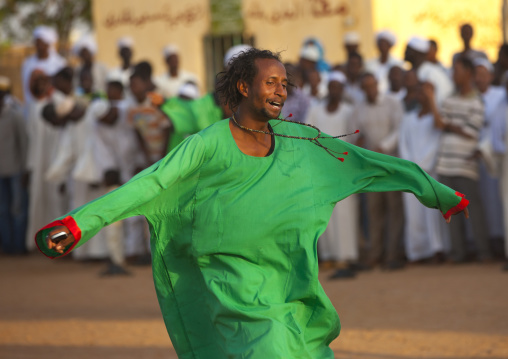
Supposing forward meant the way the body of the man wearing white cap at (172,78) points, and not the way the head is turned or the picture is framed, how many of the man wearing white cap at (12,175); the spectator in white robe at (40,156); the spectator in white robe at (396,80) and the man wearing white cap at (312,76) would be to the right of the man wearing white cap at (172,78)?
2

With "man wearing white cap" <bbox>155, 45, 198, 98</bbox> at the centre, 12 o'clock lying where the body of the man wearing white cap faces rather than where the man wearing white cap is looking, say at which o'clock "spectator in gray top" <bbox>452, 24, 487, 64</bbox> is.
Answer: The spectator in gray top is roughly at 10 o'clock from the man wearing white cap.

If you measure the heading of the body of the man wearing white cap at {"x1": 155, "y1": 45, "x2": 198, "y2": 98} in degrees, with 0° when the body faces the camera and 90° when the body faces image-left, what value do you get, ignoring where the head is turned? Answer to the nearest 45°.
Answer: approximately 0°

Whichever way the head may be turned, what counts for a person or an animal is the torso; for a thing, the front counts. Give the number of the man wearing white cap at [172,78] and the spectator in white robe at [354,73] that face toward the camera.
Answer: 2

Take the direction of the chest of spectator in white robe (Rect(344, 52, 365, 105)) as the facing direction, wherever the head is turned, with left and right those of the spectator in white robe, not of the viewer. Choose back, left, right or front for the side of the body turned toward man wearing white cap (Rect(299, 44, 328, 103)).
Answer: right

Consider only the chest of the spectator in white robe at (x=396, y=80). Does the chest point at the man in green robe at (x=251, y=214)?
yes

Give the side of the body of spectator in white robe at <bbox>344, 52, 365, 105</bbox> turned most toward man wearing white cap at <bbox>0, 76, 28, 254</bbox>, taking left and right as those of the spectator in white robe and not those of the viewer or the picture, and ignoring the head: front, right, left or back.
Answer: right

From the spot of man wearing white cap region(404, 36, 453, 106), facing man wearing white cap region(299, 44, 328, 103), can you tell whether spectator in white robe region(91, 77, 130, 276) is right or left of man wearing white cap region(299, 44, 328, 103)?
left

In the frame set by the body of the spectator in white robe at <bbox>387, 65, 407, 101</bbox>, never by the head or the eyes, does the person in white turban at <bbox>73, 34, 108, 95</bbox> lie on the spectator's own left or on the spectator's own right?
on the spectator's own right

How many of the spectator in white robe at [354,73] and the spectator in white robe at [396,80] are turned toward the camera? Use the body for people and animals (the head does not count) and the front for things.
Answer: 2

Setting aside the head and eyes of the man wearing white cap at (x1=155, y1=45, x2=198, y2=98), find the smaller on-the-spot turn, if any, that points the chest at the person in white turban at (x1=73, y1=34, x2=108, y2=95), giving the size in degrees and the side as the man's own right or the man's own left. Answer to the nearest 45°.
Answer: approximately 135° to the man's own right
